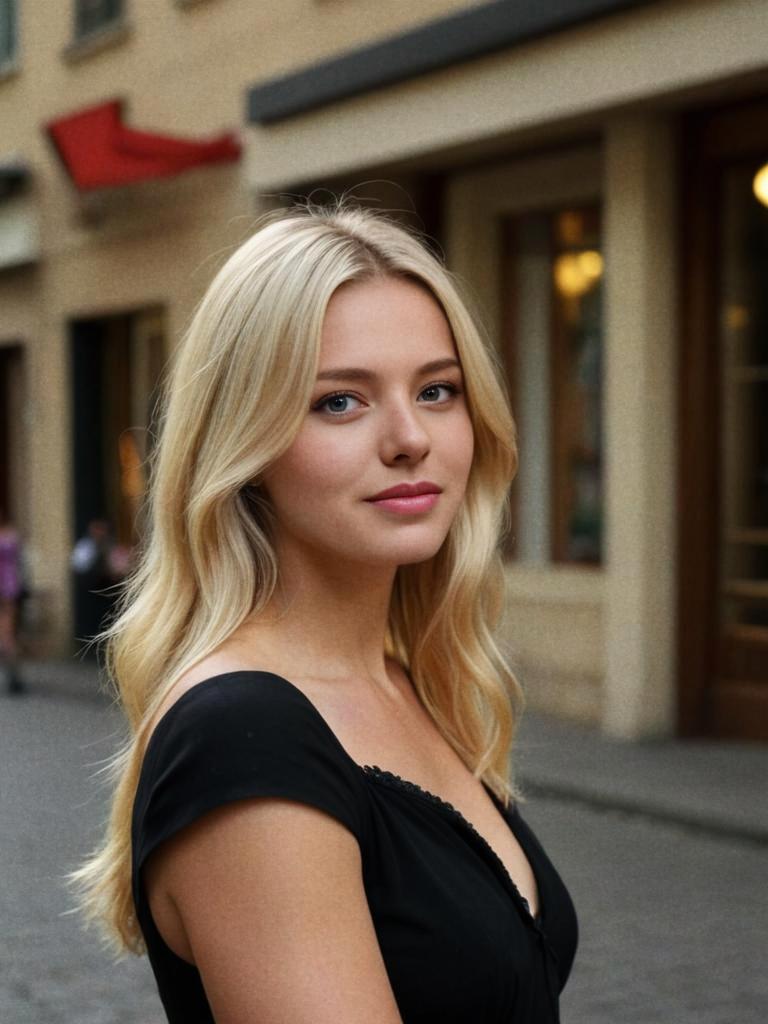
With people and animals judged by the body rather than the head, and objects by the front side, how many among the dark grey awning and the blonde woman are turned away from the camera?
0

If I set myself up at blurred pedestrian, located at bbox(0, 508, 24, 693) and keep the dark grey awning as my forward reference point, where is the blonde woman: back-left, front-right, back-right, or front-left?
front-right

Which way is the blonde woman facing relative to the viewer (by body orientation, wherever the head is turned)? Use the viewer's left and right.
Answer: facing the viewer and to the right of the viewer

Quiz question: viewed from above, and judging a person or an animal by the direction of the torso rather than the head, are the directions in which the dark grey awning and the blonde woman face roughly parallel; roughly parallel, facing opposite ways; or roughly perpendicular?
roughly perpendicular

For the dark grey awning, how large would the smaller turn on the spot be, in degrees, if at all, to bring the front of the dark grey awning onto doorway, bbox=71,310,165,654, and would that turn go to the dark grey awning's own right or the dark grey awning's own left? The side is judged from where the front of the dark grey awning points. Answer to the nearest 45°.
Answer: approximately 90° to the dark grey awning's own right
